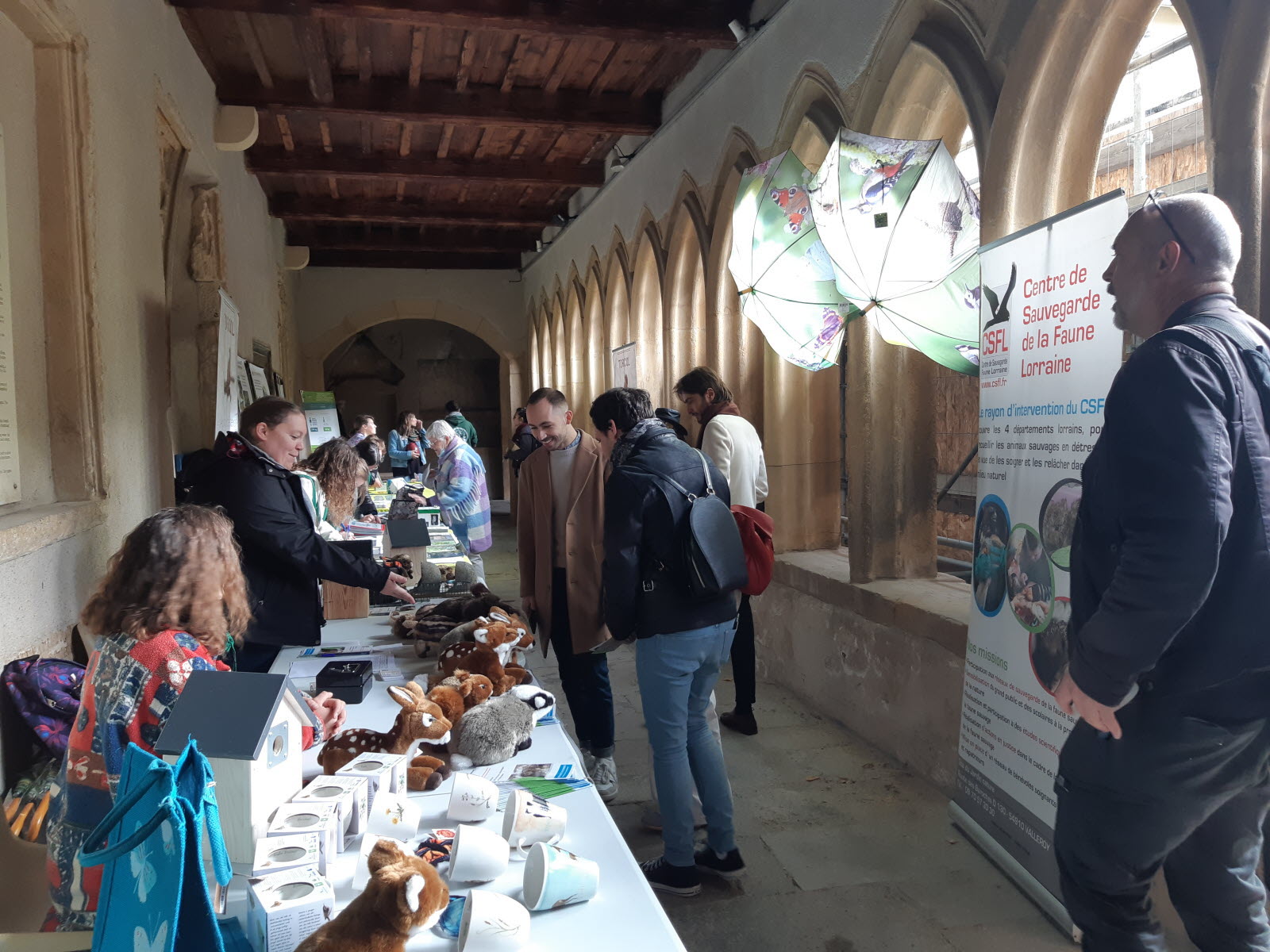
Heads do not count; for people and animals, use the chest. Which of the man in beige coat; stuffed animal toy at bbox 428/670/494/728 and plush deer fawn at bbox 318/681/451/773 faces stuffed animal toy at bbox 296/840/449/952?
the man in beige coat

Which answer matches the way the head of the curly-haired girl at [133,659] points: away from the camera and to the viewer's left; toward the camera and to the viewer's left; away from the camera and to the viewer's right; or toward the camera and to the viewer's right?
away from the camera and to the viewer's right

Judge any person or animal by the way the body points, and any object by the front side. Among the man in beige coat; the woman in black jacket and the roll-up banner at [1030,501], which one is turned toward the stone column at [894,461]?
the woman in black jacket

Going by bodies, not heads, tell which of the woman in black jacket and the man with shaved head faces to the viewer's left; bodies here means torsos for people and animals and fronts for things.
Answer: the man with shaved head

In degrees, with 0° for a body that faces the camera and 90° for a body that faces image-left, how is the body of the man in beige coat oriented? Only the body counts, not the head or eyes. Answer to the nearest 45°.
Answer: approximately 0°

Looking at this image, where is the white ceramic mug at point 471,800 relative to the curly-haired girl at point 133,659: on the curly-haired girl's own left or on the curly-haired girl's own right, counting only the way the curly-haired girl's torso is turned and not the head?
on the curly-haired girl's own right

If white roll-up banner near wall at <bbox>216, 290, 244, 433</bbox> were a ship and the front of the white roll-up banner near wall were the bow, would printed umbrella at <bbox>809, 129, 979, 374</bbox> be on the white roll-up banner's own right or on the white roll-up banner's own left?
on the white roll-up banner's own right

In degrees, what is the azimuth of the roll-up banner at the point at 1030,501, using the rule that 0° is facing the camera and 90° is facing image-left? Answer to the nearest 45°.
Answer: approximately 45°

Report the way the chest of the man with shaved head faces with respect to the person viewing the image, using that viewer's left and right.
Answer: facing to the left of the viewer
